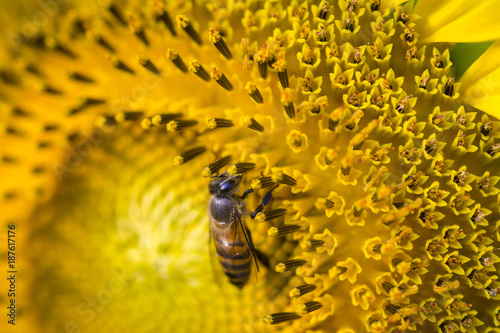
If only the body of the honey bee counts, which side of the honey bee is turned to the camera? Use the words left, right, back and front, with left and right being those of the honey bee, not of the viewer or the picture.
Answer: back
